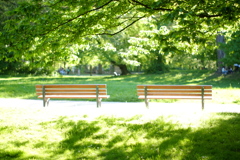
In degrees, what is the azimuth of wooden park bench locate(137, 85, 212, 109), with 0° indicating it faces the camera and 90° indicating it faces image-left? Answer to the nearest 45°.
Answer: approximately 180°

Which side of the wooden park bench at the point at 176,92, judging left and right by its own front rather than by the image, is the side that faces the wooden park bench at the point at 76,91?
left

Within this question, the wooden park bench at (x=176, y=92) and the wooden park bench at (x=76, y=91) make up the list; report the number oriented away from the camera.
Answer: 2

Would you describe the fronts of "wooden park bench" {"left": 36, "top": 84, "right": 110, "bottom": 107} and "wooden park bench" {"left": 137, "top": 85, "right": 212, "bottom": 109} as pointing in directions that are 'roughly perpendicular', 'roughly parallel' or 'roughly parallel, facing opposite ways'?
roughly parallel

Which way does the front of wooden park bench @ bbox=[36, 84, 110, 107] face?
away from the camera
